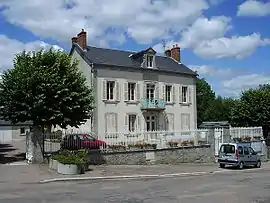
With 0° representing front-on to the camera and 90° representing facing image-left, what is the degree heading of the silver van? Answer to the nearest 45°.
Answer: approximately 225°

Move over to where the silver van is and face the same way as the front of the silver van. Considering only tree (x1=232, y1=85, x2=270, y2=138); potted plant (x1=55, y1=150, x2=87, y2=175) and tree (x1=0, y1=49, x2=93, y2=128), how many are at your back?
2

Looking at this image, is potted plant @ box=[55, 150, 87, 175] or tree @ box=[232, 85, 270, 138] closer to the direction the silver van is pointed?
the tree

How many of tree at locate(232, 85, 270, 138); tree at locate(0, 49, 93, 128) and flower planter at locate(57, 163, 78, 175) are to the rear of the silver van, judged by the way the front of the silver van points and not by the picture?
2

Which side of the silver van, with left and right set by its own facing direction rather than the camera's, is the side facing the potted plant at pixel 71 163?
back

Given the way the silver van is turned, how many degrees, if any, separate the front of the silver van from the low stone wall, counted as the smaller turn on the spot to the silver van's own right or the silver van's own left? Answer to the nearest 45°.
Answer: approximately 135° to the silver van's own left

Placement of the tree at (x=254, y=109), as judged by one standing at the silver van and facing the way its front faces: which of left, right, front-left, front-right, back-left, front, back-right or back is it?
front-left

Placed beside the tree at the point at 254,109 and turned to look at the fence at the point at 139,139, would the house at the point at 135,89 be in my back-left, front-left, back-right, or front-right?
front-right

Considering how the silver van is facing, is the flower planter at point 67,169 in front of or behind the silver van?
behind
